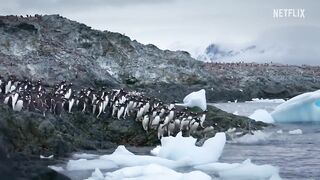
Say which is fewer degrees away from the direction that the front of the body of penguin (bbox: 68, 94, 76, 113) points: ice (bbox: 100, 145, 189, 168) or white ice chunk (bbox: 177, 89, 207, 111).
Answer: the ice

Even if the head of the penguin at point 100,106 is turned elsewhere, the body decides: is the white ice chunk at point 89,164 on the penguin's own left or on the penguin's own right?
on the penguin's own right

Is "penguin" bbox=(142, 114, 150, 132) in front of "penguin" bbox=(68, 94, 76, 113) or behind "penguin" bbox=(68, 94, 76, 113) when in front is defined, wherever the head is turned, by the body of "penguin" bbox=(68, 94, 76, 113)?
in front

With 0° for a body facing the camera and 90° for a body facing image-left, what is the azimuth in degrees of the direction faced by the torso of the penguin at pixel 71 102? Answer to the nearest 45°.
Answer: approximately 315°

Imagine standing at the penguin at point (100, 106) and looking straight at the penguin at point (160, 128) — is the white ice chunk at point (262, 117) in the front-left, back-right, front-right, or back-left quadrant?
front-left

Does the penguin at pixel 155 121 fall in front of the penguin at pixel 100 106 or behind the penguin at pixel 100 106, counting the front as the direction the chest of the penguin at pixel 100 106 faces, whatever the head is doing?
in front

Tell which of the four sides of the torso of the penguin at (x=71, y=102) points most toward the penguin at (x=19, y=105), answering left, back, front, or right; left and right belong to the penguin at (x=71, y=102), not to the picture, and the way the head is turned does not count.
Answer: right

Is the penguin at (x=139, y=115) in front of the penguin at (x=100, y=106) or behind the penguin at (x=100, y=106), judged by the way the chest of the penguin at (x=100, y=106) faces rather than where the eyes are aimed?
in front
